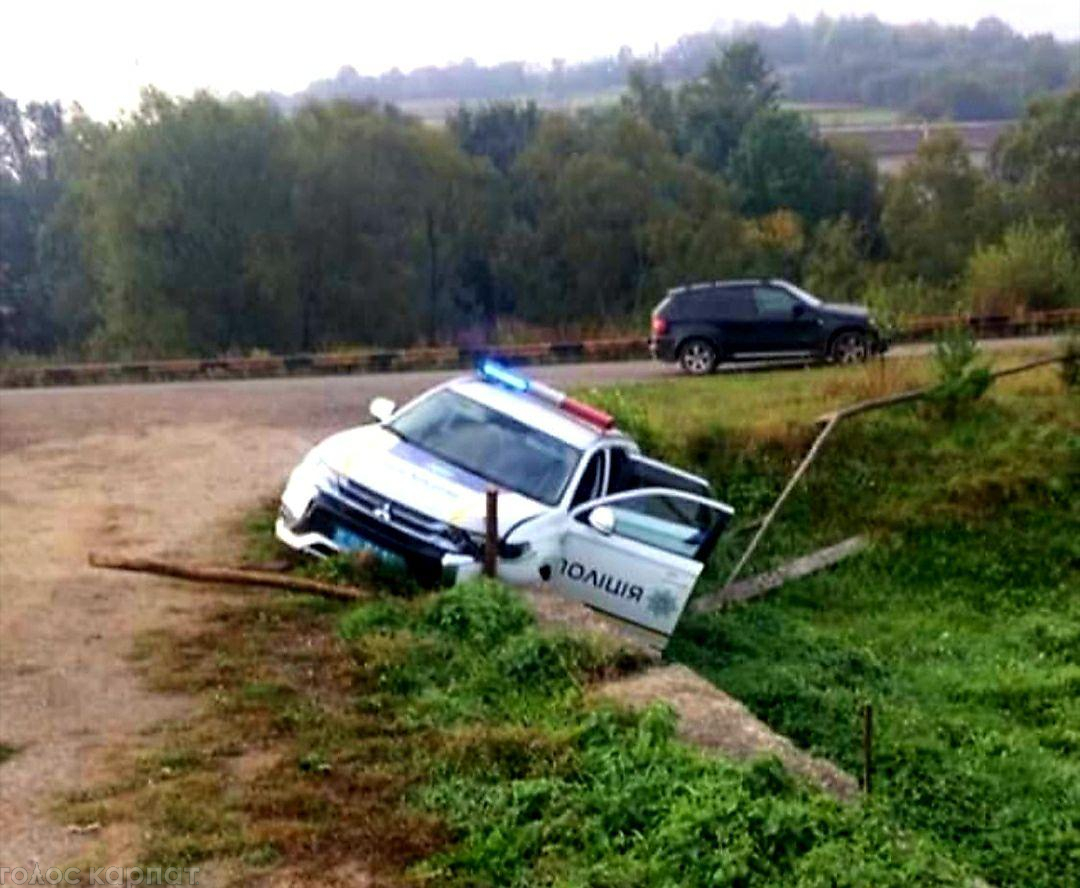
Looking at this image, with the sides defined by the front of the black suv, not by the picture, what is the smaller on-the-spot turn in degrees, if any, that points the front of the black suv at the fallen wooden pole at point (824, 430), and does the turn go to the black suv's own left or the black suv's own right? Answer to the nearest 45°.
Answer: approximately 90° to the black suv's own right

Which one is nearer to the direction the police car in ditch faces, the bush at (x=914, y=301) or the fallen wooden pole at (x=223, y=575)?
the fallen wooden pole

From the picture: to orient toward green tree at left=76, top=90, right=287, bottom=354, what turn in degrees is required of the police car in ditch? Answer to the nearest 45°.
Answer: approximately 135° to its right

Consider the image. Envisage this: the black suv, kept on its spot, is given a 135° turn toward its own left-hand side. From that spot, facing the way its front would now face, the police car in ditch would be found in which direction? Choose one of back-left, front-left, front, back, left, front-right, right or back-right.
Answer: back-left

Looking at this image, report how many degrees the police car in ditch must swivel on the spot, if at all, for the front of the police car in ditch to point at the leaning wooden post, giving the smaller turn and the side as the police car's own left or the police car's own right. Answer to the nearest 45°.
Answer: approximately 180°

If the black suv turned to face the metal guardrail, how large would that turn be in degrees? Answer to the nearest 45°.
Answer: approximately 180°

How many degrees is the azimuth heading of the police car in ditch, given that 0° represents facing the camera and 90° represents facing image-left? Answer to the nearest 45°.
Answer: approximately 45°

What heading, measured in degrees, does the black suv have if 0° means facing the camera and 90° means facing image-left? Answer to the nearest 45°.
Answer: approximately 270°

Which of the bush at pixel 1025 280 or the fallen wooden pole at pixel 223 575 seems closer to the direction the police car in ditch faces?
the fallen wooden pole
